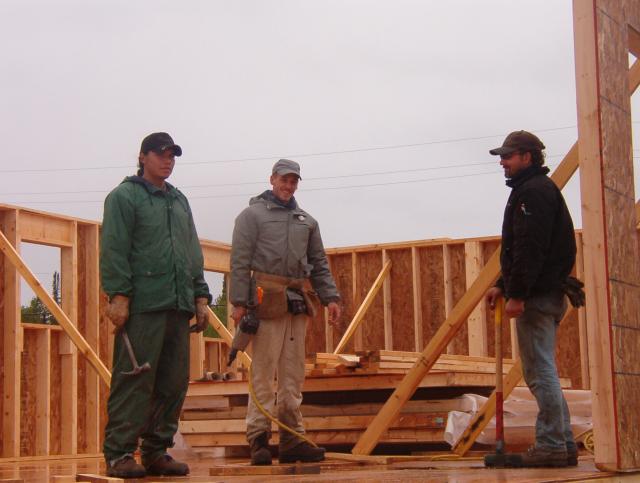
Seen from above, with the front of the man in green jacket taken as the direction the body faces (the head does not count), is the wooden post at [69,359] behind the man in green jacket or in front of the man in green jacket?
behind

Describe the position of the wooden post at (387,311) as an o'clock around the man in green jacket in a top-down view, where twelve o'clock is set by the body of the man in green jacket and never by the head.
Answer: The wooden post is roughly at 8 o'clock from the man in green jacket.

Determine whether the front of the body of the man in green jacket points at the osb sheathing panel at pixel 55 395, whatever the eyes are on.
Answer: no

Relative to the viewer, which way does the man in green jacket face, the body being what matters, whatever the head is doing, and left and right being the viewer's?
facing the viewer and to the right of the viewer

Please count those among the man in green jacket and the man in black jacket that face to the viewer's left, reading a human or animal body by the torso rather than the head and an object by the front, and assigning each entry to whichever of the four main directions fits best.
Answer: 1

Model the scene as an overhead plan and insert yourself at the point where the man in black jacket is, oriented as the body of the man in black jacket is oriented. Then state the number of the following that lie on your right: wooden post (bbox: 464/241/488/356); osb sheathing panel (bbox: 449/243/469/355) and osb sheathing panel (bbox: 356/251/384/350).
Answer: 3

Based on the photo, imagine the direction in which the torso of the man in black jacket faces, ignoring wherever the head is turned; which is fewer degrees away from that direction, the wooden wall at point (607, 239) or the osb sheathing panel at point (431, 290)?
the osb sheathing panel

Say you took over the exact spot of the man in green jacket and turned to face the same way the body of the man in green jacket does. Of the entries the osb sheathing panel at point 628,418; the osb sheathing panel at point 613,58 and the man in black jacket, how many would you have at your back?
0

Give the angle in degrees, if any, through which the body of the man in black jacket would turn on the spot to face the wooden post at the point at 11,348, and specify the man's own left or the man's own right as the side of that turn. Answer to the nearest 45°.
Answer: approximately 45° to the man's own right

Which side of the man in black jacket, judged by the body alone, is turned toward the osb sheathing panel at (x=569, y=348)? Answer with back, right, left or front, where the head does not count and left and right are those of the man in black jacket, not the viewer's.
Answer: right

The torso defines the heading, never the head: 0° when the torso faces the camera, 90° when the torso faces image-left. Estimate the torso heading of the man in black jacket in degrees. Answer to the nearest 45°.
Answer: approximately 90°

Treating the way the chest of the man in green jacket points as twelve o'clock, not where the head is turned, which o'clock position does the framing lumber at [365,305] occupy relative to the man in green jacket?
The framing lumber is roughly at 8 o'clock from the man in green jacket.

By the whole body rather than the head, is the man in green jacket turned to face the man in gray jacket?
no

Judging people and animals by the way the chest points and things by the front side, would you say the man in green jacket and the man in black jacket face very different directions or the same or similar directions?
very different directions

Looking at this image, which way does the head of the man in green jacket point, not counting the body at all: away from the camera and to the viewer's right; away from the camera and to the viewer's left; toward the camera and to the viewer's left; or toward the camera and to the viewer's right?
toward the camera and to the viewer's right
